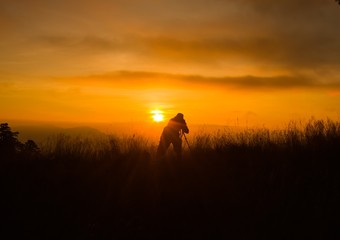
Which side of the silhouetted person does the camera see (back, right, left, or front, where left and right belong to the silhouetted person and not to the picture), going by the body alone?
right
